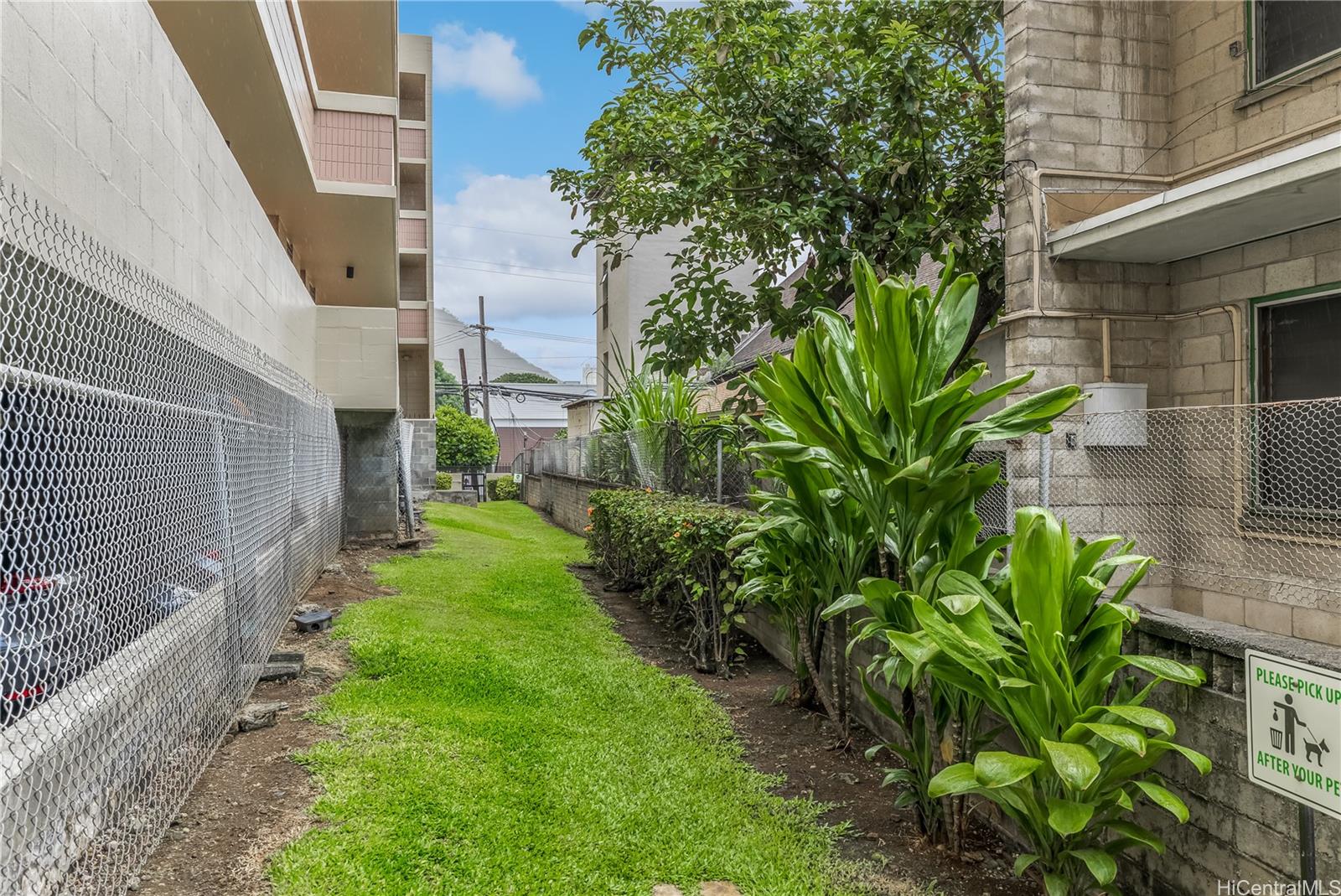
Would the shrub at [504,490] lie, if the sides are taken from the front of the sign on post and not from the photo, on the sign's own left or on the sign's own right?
on the sign's own right

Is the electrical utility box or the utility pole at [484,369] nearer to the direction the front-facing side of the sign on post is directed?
the utility pole

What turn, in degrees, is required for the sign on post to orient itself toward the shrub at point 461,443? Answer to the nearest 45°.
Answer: approximately 90° to its right

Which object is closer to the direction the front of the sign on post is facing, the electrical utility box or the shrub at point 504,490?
the shrub

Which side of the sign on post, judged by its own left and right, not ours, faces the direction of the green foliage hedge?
right

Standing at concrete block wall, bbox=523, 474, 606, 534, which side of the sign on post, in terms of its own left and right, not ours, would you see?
right

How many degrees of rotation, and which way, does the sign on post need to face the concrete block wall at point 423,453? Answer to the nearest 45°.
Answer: approximately 90° to its right

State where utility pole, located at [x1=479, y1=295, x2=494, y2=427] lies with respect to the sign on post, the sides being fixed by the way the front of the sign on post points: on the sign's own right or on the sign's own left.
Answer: on the sign's own right

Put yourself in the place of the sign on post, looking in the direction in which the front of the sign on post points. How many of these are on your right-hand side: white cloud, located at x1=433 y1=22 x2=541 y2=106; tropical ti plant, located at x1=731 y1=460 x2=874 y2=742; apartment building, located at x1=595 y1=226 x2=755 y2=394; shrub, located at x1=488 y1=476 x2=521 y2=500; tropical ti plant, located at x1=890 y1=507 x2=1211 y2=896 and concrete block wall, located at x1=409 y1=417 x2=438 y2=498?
6

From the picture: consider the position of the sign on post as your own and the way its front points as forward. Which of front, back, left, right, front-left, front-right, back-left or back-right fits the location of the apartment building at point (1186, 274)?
back-right

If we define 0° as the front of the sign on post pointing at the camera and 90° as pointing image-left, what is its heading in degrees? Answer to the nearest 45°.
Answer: approximately 45°

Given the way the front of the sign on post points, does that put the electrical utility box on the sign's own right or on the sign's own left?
on the sign's own right

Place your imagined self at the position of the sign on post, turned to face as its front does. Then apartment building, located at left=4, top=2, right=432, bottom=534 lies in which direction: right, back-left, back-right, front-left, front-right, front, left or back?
front-right
